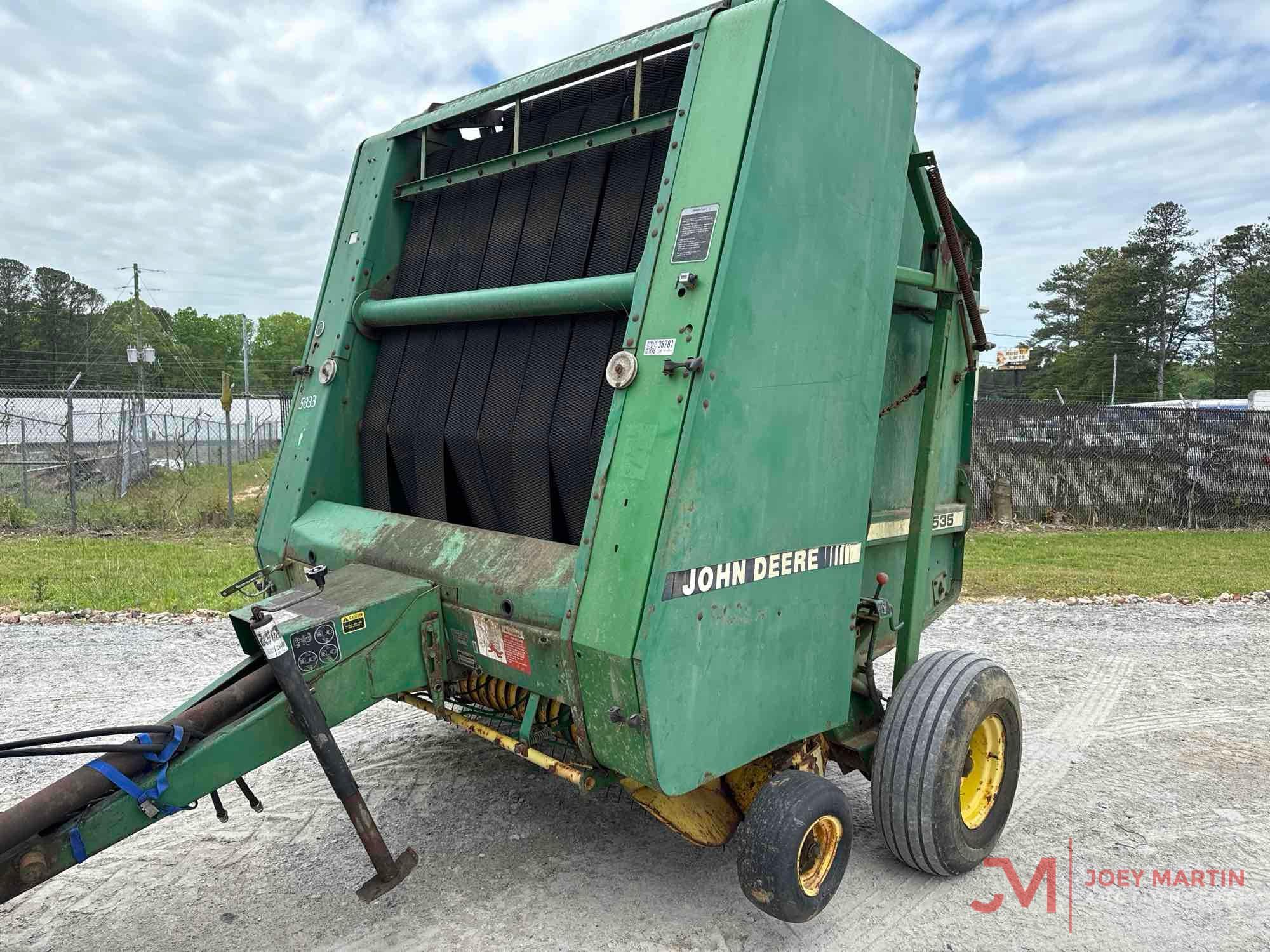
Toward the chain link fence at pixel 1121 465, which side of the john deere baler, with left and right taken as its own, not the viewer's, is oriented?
back

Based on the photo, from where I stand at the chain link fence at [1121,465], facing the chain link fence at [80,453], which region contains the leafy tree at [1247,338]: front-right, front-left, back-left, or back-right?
back-right

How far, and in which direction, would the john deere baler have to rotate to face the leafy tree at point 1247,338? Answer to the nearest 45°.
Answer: approximately 180°

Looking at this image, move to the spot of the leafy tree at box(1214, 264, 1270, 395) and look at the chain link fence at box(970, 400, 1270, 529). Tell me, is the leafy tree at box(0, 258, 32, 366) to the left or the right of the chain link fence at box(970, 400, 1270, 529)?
right

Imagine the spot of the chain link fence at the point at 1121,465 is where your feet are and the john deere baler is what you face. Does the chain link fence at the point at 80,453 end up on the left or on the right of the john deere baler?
right

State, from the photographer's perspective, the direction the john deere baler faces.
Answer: facing the viewer and to the left of the viewer

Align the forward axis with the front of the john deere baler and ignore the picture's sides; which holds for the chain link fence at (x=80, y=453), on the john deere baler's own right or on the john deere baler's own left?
on the john deere baler's own right

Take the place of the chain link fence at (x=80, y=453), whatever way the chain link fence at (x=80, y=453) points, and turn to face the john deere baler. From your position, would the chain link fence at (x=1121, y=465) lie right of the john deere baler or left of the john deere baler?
left

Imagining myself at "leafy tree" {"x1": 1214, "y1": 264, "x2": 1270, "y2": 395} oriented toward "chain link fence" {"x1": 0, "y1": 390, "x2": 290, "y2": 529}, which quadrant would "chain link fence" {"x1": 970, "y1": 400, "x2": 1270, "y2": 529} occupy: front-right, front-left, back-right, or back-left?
front-left

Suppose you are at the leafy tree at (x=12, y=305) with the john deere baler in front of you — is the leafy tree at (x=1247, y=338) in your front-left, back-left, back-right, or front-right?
front-left
